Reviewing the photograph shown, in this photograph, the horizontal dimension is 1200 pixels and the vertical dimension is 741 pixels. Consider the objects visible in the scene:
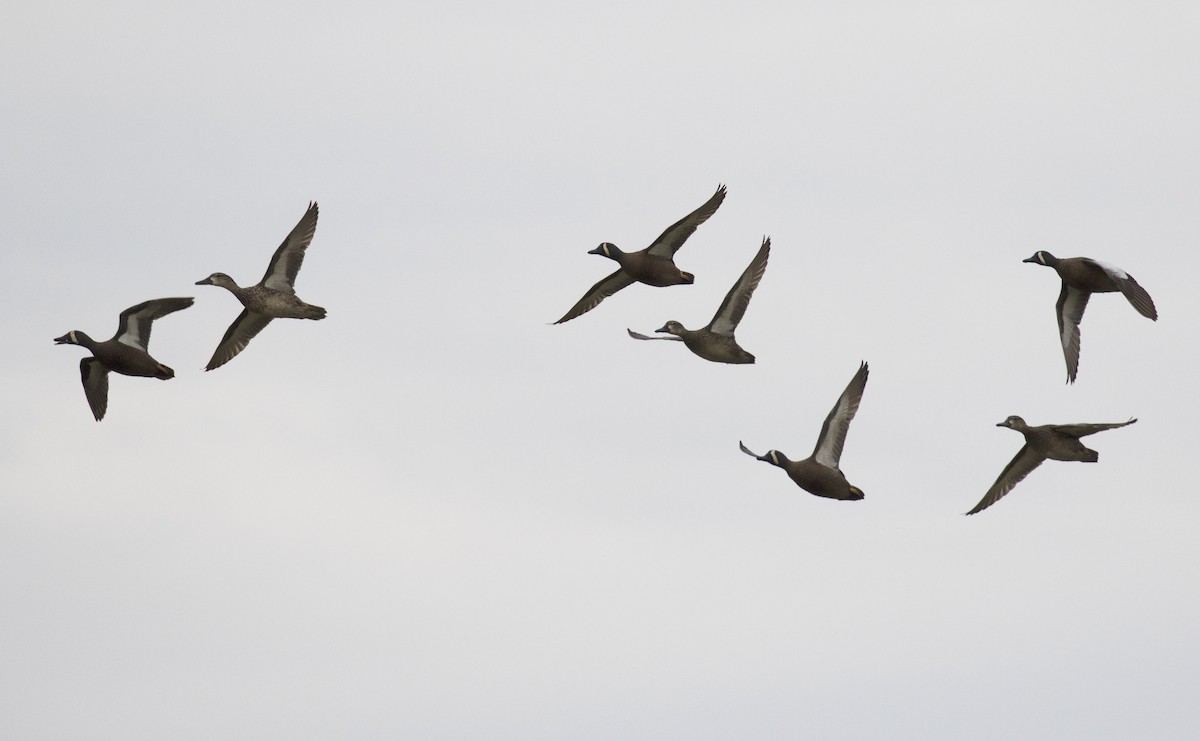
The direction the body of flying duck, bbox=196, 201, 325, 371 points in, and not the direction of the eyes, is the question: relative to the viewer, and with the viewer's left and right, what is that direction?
facing to the left of the viewer

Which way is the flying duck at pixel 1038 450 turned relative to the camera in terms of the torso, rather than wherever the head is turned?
to the viewer's left

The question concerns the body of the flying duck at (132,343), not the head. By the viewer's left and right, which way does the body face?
facing to the left of the viewer

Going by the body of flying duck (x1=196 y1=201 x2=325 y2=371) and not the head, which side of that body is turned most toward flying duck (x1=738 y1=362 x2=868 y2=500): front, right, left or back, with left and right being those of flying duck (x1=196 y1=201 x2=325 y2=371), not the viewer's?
back

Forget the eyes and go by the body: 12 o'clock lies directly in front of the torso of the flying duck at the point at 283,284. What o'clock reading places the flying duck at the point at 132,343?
the flying duck at the point at 132,343 is roughly at 1 o'clock from the flying duck at the point at 283,284.

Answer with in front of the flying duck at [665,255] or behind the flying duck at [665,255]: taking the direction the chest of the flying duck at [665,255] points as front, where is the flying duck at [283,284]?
in front

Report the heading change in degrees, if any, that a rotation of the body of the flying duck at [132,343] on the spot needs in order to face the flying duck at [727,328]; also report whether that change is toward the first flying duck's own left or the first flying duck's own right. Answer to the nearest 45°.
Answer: approximately 180°

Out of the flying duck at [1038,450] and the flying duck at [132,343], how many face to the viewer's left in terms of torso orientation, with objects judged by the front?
2

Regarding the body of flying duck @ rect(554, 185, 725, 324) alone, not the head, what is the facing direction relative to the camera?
to the viewer's left

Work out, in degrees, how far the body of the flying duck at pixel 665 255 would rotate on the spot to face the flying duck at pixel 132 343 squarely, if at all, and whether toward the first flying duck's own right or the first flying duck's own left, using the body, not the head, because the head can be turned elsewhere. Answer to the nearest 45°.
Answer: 0° — it already faces it
